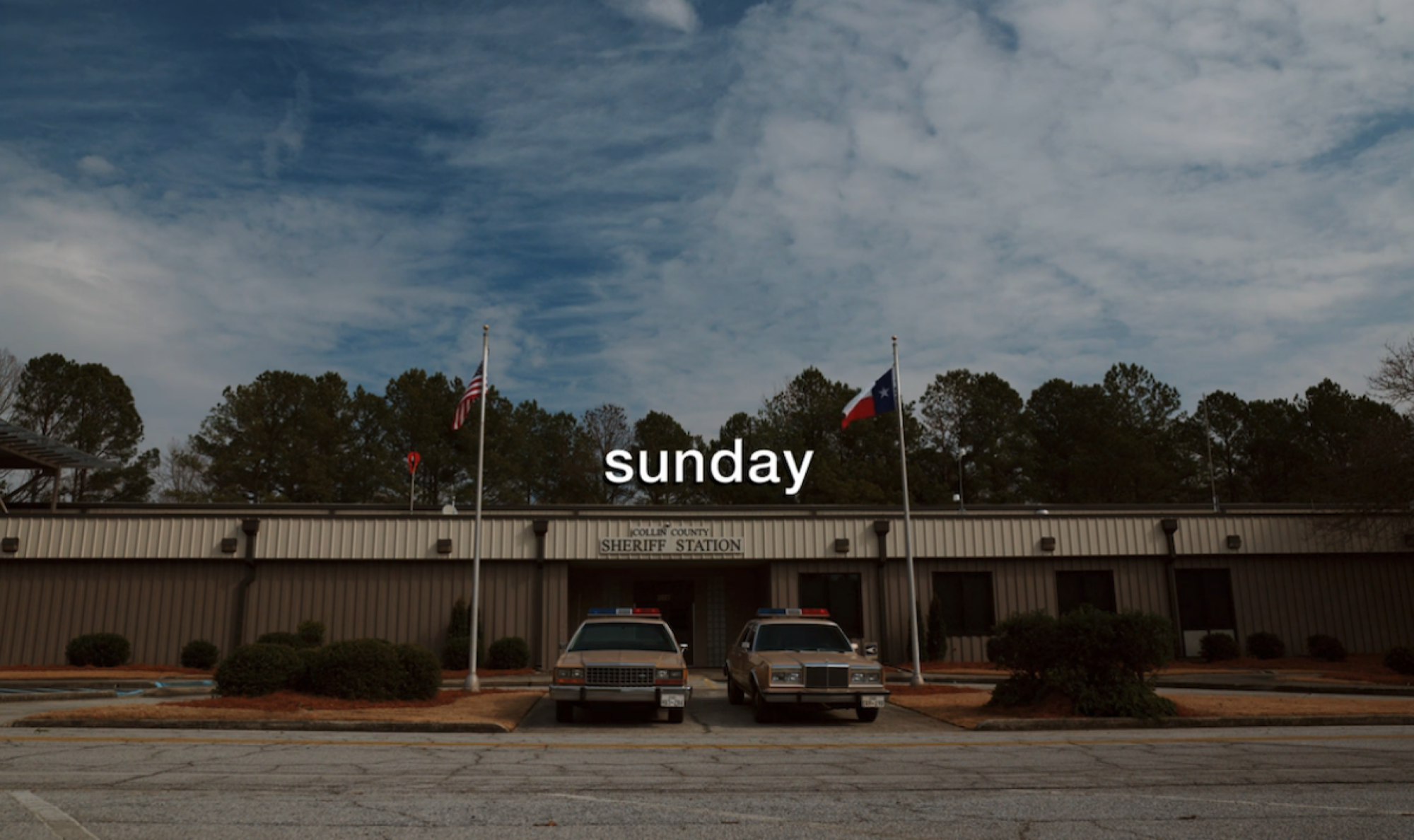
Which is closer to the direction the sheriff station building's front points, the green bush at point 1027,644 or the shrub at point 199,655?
the green bush

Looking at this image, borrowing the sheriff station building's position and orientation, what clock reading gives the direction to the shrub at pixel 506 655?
The shrub is roughly at 2 o'clock from the sheriff station building.

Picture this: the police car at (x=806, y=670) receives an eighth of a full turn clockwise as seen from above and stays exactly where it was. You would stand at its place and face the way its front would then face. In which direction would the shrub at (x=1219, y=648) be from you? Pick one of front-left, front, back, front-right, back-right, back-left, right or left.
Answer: back-left

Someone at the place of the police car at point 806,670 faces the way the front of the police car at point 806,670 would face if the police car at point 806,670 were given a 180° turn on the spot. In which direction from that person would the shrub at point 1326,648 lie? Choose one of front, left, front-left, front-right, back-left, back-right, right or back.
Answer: right

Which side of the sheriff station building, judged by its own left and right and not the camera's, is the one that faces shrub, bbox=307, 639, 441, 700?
front

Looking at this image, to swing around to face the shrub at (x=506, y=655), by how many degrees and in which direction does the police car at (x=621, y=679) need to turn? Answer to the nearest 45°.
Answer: approximately 180°

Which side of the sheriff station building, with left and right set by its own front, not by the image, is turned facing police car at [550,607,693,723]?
front

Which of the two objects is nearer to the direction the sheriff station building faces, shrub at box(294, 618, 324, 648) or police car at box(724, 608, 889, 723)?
the police car

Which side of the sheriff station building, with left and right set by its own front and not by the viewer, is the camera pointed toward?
front

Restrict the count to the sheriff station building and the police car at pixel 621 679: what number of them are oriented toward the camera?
2

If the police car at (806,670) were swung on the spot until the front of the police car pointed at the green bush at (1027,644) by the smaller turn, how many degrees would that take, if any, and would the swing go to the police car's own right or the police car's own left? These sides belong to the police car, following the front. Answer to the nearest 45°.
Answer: approximately 45° to the police car's own left

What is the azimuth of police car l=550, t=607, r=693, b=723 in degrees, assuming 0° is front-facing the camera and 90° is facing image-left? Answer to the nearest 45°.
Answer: approximately 0°

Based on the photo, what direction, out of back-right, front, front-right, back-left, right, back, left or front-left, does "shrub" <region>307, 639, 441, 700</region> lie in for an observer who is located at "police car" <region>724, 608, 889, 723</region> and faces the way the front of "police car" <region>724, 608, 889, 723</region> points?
back-right
